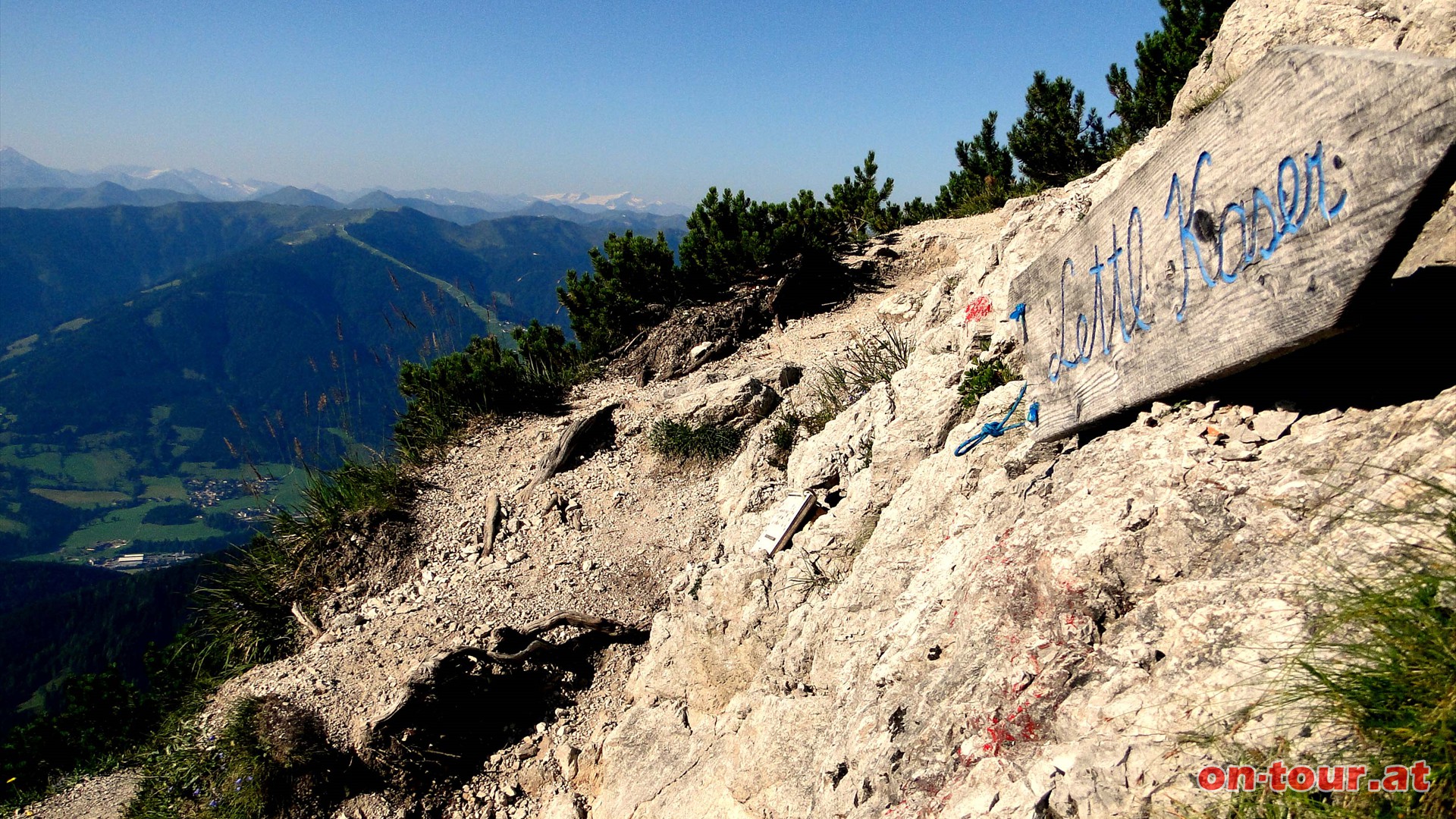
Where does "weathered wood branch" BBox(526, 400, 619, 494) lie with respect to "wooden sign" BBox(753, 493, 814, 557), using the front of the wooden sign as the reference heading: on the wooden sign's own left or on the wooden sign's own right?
on the wooden sign's own right

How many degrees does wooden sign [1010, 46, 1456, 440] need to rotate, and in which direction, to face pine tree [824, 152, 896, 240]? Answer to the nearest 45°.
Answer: approximately 90° to its right

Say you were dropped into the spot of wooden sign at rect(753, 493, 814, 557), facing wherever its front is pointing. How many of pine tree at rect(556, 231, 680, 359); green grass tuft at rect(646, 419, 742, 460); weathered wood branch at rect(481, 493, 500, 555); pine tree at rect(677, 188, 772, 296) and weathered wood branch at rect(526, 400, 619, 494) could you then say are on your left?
0

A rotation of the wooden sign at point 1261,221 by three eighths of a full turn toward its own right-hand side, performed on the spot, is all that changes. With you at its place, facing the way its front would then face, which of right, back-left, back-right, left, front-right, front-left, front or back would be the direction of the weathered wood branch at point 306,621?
left

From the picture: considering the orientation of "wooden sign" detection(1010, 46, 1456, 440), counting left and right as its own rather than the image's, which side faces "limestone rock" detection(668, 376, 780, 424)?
right

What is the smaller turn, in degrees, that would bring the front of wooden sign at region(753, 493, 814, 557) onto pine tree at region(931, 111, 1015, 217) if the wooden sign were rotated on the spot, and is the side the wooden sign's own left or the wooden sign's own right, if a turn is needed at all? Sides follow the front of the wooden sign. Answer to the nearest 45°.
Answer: approximately 135° to the wooden sign's own right

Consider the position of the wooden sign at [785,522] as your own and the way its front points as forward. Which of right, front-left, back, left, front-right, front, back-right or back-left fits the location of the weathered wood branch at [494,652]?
front-right

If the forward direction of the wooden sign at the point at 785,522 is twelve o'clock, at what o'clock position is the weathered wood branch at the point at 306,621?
The weathered wood branch is roughly at 2 o'clock from the wooden sign.

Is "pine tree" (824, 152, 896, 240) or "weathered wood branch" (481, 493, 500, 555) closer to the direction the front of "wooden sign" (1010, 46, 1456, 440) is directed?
the weathered wood branch

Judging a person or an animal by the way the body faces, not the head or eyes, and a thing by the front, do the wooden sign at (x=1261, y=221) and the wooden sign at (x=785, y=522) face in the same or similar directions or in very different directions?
same or similar directions

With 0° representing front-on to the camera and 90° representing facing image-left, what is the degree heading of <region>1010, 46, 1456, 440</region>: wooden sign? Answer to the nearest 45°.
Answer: approximately 45°

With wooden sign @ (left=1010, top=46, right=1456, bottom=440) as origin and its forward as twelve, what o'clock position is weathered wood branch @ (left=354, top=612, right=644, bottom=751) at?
The weathered wood branch is roughly at 2 o'clock from the wooden sign.

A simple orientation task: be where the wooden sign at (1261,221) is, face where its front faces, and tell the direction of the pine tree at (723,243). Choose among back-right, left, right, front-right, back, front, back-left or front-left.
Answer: right

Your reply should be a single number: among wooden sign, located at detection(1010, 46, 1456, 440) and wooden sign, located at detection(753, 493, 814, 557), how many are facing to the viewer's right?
0

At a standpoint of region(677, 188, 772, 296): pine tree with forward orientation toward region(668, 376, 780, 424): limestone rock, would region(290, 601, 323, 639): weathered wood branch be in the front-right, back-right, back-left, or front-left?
front-right

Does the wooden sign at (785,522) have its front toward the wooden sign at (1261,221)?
no
